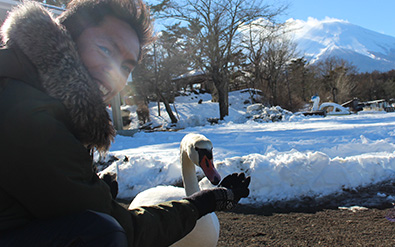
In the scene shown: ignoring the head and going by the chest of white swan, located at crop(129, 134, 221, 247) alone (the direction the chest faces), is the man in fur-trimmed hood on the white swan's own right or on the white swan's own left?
on the white swan's own right

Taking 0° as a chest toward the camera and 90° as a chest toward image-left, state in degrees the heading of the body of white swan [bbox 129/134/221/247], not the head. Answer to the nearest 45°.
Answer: approximately 315°

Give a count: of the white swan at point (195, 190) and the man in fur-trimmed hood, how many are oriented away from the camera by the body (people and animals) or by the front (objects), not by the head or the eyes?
0

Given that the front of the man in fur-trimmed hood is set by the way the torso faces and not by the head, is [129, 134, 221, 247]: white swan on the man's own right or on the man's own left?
on the man's own left
